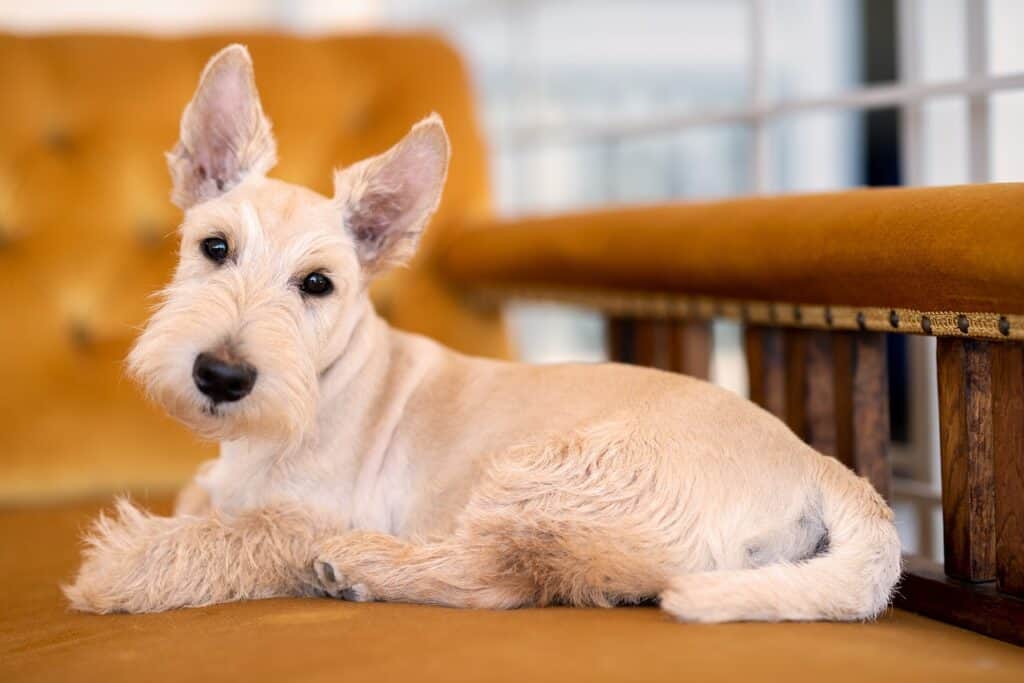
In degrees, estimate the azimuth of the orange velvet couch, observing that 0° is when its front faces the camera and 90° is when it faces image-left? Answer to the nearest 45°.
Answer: approximately 315°

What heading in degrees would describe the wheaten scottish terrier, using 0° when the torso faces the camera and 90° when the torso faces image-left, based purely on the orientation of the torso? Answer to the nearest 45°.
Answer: approximately 90°
